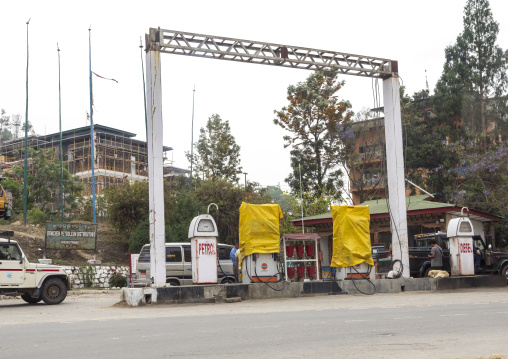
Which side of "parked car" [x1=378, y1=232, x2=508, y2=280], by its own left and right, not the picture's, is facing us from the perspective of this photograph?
right

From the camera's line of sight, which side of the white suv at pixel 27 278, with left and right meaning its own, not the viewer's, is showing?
right

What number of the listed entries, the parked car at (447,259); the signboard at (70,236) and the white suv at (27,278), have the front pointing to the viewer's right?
2

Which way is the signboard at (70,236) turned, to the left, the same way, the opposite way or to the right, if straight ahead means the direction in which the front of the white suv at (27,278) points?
to the right

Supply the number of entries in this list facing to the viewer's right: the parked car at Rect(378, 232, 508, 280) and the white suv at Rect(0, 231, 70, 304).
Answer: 2

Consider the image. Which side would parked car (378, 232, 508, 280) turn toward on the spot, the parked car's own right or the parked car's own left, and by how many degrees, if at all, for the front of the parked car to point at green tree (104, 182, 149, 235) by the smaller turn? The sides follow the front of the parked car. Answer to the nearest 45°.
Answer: approximately 135° to the parked car's own left

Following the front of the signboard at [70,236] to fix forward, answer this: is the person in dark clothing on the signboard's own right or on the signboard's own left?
on the signboard's own left

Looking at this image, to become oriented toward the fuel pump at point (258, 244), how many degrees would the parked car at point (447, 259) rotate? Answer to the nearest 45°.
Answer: approximately 135° to its right

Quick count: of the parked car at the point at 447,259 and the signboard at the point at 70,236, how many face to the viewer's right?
1
